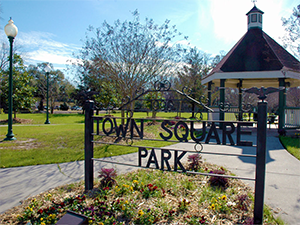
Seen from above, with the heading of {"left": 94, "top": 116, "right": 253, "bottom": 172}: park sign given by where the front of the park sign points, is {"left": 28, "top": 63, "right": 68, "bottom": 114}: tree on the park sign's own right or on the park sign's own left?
on the park sign's own right

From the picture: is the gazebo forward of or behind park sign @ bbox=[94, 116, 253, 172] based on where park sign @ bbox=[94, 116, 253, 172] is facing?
behind

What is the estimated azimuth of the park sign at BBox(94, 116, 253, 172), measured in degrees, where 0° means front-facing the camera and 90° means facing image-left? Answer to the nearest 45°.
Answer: approximately 45°

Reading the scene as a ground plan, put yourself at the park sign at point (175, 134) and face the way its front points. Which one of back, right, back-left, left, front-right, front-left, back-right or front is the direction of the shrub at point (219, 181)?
back

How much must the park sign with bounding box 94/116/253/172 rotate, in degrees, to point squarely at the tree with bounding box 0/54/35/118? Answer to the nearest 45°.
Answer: approximately 90° to its right
